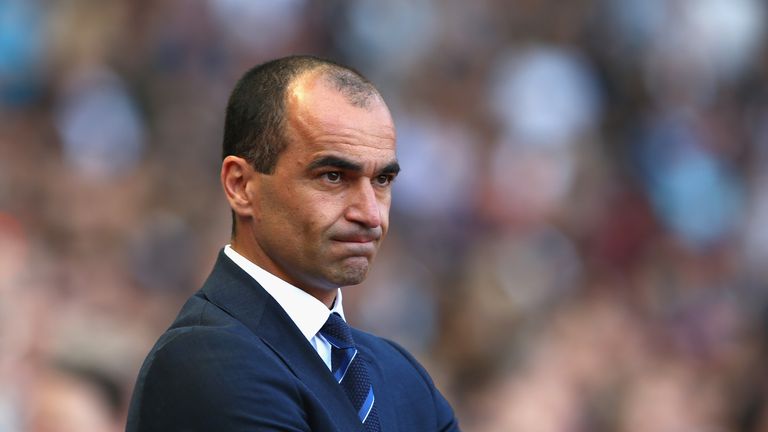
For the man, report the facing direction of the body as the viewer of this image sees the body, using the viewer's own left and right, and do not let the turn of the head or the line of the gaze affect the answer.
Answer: facing the viewer and to the right of the viewer

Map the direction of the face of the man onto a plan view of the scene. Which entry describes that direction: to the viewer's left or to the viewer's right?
to the viewer's right
